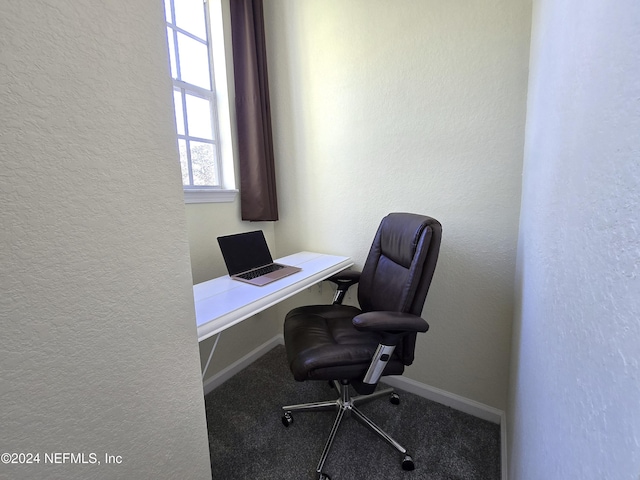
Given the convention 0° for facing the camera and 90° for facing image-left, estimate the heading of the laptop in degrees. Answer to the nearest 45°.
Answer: approximately 315°

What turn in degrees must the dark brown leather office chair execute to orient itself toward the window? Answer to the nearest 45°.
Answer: approximately 90° to its right

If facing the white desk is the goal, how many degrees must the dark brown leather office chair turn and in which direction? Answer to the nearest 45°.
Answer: approximately 45° to its right

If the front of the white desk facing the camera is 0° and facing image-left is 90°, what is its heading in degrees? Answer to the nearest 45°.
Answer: approximately 315°

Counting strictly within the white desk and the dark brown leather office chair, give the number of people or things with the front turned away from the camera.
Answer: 0
